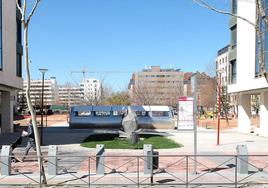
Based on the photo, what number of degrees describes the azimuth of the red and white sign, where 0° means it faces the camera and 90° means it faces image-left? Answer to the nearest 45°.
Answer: approximately 0°
